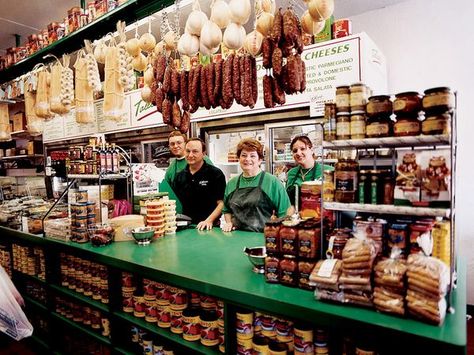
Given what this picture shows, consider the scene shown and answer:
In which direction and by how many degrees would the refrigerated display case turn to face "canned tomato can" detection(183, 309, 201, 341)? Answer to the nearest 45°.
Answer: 0° — it already faces it

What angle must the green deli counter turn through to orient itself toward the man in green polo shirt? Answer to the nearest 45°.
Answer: approximately 135° to its right

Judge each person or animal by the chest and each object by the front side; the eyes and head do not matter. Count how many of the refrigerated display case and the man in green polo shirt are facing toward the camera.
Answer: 2

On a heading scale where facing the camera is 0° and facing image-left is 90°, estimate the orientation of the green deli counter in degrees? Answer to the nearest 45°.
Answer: approximately 45°

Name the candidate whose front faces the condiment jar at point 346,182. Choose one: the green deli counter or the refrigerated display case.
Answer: the refrigerated display case
